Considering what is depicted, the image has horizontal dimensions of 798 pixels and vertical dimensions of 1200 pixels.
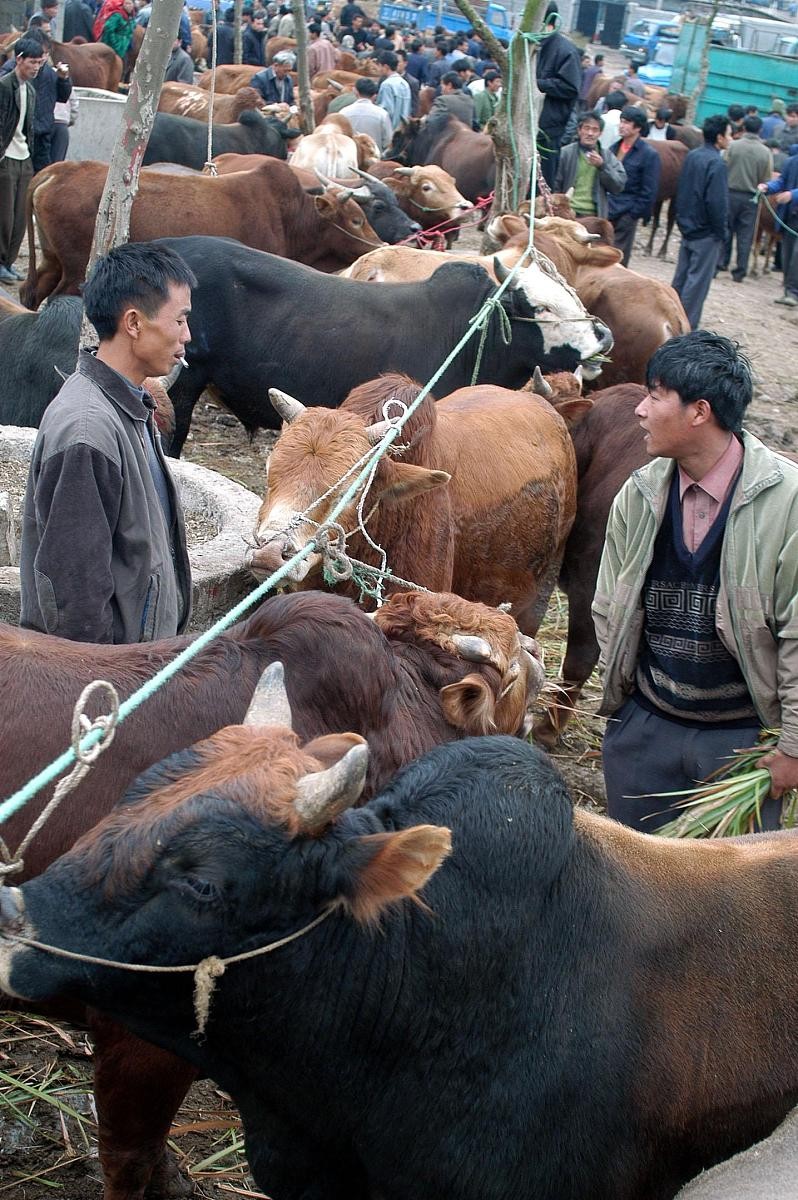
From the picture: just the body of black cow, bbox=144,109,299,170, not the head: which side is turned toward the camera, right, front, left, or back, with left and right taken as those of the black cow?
right

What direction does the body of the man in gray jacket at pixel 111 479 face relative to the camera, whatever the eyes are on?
to the viewer's right

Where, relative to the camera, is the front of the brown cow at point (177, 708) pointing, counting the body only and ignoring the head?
to the viewer's right

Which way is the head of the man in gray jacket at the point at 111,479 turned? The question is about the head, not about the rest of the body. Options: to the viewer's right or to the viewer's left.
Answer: to the viewer's right

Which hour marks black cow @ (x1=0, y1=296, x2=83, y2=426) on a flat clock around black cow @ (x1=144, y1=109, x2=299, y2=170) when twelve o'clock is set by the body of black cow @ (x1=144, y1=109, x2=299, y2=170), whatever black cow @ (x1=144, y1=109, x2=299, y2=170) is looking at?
black cow @ (x1=0, y1=296, x2=83, y2=426) is roughly at 3 o'clock from black cow @ (x1=144, y1=109, x2=299, y2=170).

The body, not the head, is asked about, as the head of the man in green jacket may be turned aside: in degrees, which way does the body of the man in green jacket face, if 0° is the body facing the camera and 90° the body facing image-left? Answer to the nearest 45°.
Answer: approximately 45°

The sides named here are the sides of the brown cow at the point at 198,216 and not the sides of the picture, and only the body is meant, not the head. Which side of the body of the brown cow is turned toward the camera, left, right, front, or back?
right

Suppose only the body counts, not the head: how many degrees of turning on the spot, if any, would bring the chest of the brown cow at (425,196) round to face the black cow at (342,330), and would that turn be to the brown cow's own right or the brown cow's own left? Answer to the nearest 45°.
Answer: approximately 90° to the brown cow's own right

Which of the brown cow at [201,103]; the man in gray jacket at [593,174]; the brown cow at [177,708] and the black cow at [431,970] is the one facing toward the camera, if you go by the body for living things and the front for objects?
the man in gray jacket

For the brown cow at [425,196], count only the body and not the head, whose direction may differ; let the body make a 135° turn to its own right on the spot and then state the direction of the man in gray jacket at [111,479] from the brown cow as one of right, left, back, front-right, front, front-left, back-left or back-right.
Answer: front-left

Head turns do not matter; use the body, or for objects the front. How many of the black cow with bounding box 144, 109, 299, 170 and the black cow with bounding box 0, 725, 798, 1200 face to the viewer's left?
1

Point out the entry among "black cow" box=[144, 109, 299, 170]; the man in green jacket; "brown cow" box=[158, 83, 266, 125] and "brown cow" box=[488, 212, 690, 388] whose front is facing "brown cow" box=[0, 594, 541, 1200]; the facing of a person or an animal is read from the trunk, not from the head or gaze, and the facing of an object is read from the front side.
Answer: the man in green jacket

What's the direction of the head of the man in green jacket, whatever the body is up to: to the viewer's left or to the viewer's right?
to the viewer's left
